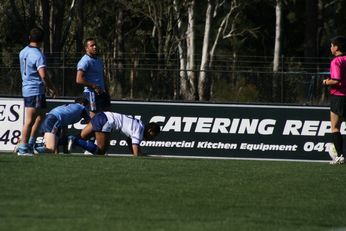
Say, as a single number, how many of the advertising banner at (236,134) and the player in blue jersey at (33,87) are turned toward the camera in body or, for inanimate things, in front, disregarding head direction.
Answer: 1

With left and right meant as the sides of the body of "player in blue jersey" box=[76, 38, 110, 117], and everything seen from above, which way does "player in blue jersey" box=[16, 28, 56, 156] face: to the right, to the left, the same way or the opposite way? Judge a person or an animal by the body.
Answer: to the left

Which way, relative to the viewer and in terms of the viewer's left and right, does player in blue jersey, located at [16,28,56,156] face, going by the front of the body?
facing away from the viewer and to the right of the viewer

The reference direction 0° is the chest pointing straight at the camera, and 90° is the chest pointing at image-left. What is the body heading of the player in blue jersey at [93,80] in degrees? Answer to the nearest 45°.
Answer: approximately 315°
